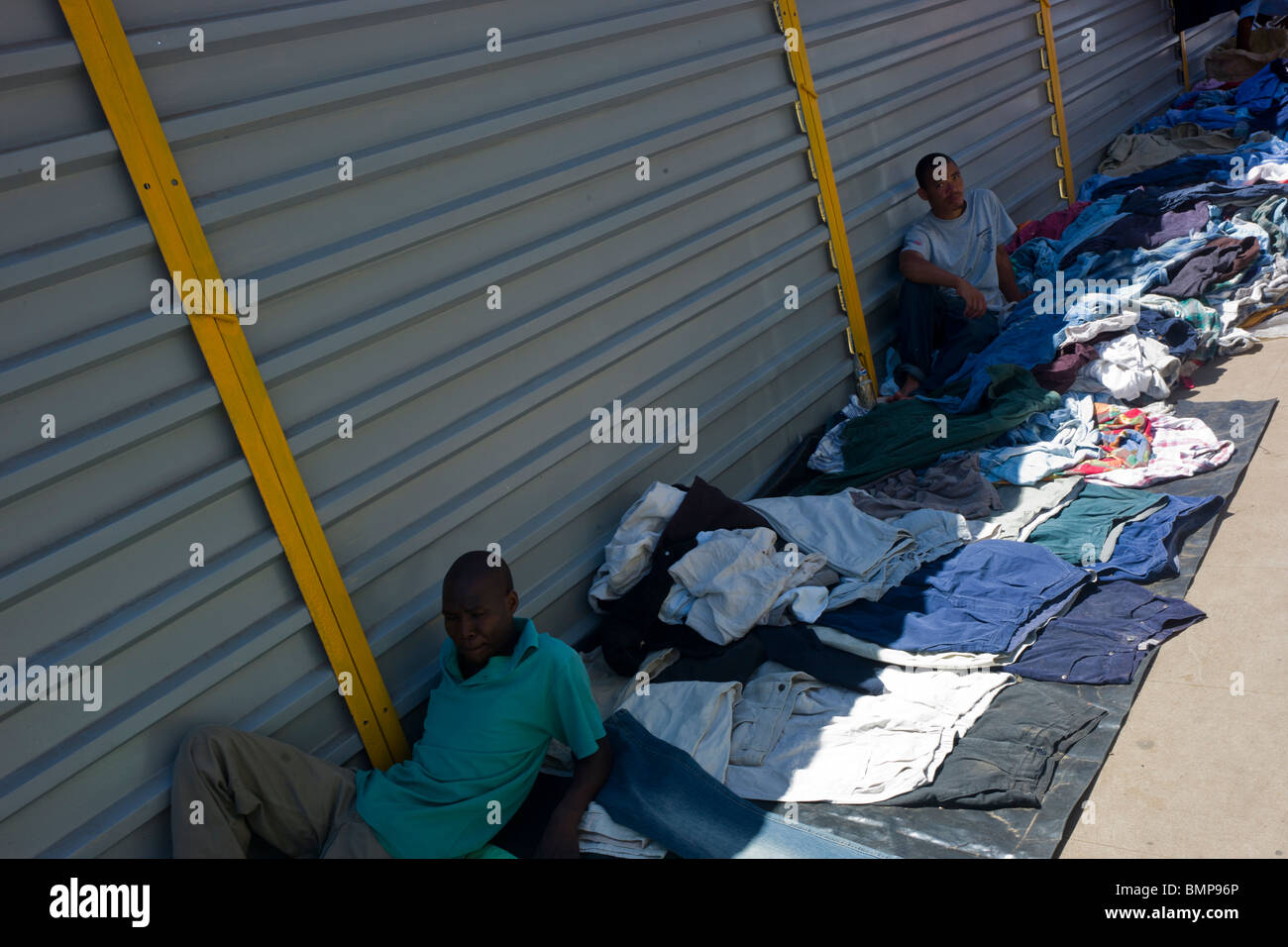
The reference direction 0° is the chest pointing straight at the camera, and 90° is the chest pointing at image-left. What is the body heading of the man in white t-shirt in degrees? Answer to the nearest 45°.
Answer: approximately 0°

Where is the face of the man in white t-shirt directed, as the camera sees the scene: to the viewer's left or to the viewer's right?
to the viewer's right

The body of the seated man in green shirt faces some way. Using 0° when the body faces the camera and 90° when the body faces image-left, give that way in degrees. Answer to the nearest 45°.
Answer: approximately 45°
